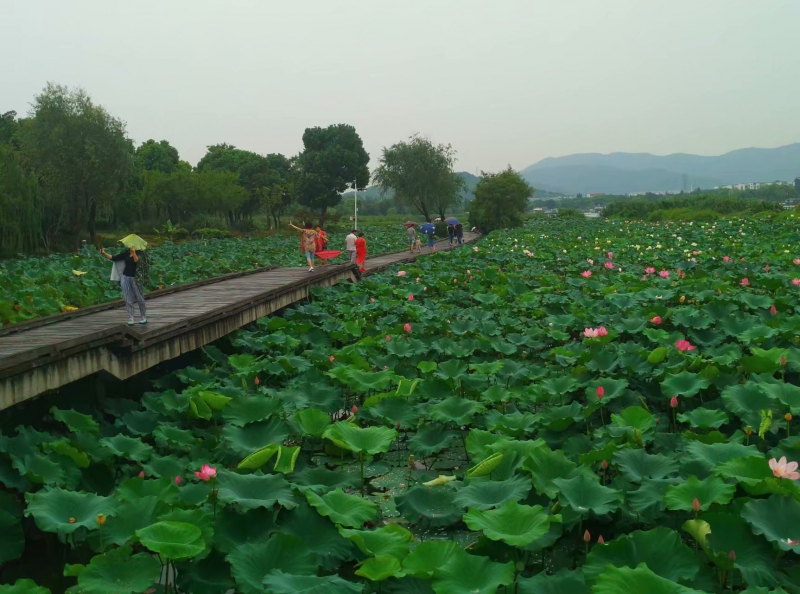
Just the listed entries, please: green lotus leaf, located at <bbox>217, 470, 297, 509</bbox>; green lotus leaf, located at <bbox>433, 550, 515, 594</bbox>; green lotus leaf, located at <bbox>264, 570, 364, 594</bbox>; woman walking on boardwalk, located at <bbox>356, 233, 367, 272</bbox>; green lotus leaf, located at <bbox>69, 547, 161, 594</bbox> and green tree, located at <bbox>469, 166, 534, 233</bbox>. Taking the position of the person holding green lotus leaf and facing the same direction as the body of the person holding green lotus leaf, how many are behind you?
2

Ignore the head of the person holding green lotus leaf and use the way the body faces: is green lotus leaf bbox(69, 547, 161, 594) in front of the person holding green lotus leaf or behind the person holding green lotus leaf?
in front

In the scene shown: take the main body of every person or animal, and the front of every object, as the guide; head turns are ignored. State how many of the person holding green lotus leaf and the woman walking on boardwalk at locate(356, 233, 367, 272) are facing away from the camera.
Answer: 1

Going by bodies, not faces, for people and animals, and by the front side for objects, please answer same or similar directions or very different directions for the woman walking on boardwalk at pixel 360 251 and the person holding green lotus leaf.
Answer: very different directions

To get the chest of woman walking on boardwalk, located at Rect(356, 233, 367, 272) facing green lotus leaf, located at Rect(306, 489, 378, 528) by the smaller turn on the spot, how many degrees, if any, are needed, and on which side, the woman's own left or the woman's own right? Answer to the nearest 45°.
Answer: approximately 180°

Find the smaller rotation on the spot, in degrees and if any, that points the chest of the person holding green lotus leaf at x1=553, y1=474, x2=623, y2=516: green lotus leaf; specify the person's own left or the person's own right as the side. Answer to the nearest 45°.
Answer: approximately 45° to the person's own left

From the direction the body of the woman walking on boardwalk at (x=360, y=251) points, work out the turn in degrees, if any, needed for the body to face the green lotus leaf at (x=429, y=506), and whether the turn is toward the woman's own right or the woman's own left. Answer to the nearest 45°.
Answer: approximately 180°

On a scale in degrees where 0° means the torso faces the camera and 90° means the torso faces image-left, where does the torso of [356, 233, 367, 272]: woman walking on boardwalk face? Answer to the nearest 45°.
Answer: approximately 180°

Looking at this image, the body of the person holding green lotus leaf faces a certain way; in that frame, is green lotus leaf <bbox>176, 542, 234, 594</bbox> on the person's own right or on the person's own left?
on the person's own left

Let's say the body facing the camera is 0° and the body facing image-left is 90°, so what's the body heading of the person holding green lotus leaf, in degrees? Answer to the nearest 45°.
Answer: approximately 45°

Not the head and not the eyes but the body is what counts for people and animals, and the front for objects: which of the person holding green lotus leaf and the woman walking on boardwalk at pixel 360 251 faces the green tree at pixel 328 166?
the woman walking on boardwalk

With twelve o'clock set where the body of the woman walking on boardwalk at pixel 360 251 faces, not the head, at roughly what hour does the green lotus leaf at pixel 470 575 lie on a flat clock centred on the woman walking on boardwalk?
The green lotus leaf is roughly at 6 o'clock from the woman walking on boardwalk.

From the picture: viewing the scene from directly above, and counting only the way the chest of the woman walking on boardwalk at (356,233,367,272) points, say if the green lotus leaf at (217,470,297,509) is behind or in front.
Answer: behind

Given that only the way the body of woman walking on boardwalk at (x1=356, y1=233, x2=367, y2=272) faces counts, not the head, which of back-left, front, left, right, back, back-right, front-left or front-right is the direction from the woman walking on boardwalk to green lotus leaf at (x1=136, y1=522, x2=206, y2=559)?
back

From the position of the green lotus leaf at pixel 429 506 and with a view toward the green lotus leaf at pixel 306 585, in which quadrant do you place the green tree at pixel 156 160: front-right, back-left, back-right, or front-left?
back-right

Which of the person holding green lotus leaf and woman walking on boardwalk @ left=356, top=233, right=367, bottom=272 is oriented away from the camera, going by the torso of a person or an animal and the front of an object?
the woman walking on boardwalk

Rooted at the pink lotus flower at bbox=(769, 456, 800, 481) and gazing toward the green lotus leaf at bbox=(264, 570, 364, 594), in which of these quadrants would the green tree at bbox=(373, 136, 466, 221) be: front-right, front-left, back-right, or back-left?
back-right

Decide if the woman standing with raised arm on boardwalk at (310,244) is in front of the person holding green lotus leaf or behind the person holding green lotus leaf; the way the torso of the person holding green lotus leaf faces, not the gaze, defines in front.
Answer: behind
